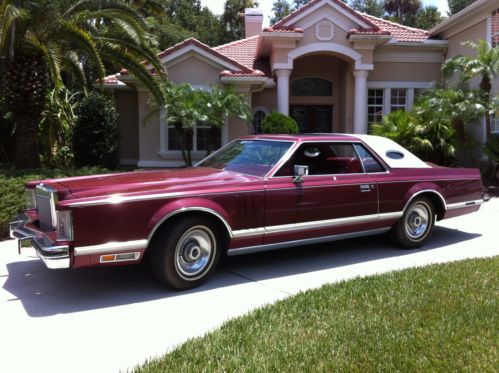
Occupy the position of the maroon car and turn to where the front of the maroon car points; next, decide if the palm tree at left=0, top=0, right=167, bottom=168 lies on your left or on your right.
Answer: on your right

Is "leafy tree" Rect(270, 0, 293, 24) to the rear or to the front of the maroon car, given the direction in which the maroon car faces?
to the rear

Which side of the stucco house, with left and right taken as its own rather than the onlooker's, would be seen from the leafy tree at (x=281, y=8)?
back

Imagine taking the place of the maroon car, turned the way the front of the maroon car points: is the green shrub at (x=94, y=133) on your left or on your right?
on your right

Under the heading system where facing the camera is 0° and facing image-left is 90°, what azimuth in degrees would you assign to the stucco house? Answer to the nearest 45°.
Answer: approximately 0°

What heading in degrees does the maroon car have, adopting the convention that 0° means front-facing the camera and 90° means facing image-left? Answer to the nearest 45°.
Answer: approximately 45°

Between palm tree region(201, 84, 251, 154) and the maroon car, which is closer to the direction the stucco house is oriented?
the maroon car
